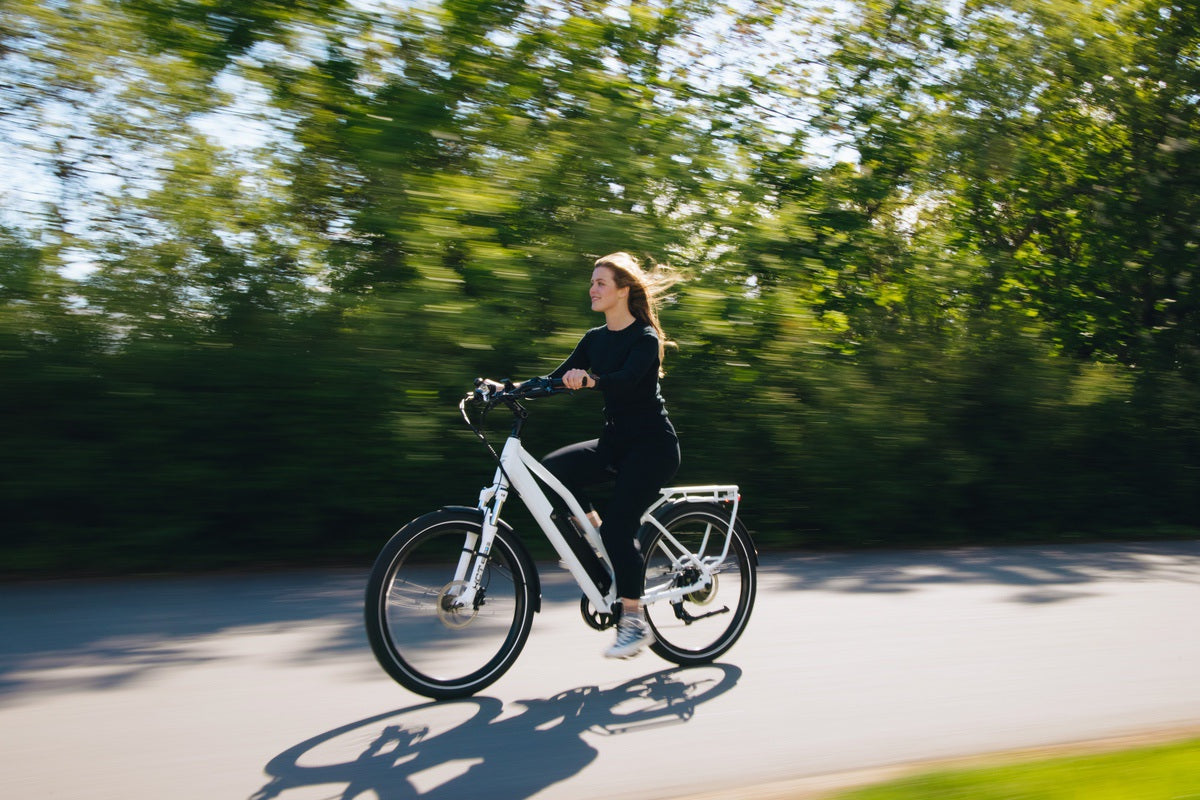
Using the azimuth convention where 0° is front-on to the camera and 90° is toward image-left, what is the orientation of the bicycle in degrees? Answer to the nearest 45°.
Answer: approximately 45°

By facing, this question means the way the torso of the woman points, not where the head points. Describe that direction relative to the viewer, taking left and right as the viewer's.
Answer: facing the viewer and to the left of the viewer

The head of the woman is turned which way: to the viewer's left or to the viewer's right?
to the viewer's left
